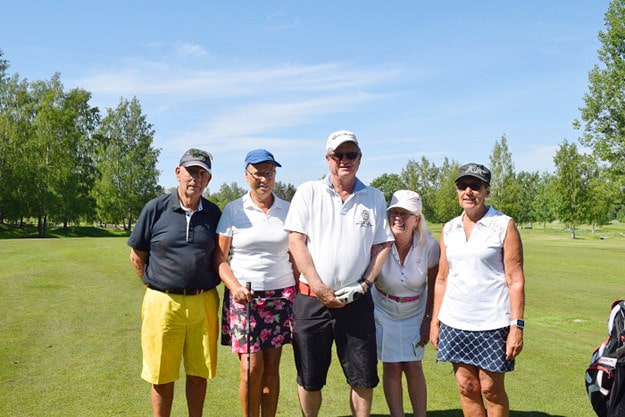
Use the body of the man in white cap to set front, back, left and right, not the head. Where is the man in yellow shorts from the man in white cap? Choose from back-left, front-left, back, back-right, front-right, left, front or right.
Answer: right

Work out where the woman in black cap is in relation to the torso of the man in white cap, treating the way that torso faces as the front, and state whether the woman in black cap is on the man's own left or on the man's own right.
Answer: on the man's own left

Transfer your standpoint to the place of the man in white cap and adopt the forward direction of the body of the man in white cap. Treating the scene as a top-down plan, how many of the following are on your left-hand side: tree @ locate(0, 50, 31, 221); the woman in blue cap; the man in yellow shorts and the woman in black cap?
1

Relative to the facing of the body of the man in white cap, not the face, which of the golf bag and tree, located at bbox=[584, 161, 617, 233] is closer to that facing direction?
the golf bag

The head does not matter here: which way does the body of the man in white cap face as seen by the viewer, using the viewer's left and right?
facing the viewer

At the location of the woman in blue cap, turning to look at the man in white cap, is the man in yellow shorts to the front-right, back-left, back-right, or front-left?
back-right

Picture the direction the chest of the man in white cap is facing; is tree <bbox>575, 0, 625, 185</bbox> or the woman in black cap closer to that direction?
the woman in black cap

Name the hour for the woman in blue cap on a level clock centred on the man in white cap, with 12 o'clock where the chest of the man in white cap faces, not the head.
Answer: The woman in blue cap is roughly at 4 o'clock from the man in white cap.

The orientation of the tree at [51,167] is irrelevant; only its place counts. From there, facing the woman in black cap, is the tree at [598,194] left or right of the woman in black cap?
left

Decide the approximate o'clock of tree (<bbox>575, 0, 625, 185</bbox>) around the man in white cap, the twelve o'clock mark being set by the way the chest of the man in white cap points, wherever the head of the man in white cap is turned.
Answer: The tree is roughly at 7 o'clock from the man in white cap.

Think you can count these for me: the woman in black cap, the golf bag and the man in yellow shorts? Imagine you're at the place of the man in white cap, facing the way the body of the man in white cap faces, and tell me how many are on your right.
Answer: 1
